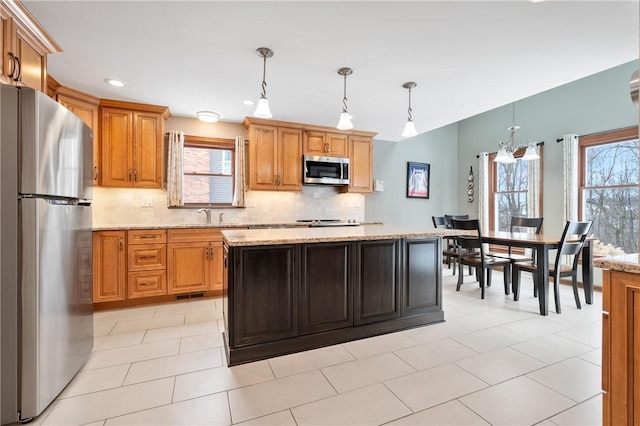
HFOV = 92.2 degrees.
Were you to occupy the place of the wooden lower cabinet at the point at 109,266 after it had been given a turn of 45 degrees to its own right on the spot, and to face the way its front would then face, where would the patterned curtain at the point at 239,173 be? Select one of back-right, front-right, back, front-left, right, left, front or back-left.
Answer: back-left

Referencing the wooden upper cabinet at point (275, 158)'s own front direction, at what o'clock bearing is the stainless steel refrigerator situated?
The stainless steel refrigerator is roughly at 1 o'clock from the wooden upper cabinet.

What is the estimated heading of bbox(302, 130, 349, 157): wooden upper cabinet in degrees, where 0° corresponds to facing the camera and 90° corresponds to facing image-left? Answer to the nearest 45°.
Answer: approximately 0°

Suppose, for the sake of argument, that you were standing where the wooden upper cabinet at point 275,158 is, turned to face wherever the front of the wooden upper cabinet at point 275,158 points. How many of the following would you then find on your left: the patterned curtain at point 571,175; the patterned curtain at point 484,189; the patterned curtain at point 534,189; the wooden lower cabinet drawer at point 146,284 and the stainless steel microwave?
4

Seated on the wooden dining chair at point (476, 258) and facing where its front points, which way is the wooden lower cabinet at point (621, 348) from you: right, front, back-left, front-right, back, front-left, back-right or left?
back-right

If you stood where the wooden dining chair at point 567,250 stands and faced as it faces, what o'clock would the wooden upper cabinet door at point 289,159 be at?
The wooden upper cabinet door is roughly at 10 o'clock from the wooden dining chair.

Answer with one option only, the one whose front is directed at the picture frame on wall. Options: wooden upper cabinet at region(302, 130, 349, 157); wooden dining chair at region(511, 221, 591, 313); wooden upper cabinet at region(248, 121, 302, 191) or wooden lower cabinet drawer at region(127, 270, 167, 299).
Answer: the wooden dining chair

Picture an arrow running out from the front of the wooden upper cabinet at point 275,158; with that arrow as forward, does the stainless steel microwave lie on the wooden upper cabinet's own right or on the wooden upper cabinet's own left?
on the wooden upper cabinet's own left

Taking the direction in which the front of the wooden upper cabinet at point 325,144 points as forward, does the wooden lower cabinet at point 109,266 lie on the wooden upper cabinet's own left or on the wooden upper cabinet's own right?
on the wooden upper cabinet's own right

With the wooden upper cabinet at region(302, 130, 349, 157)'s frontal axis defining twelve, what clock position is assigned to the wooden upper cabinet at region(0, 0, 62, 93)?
the wooden upper cabinet at region(0, 0, 62, 93) is roughly at 1 o'clock from the wooden upper cabinet at region(302, 130, 349, 157).
